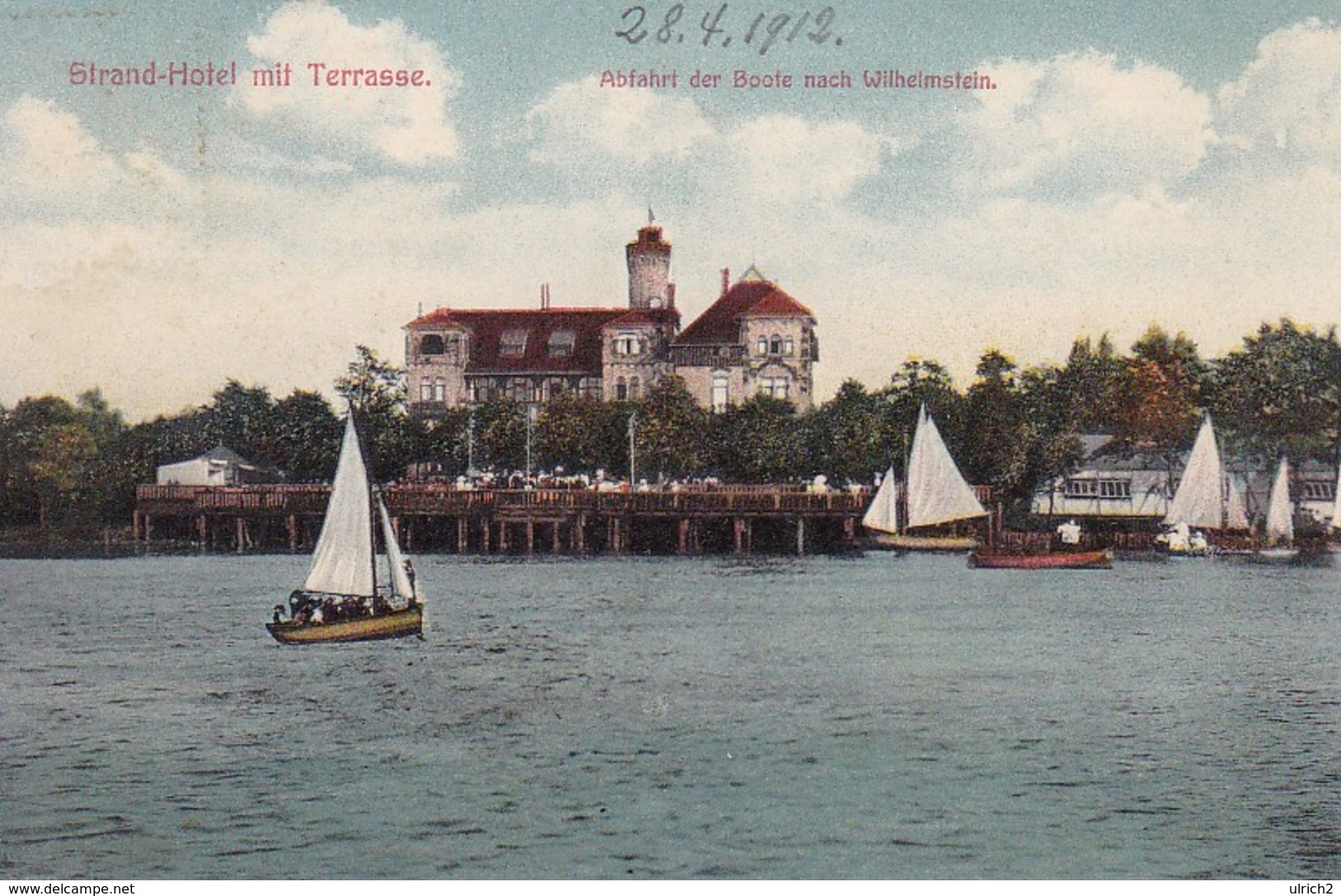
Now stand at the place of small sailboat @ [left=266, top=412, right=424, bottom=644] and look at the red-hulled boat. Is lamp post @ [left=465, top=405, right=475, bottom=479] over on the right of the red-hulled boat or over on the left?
left

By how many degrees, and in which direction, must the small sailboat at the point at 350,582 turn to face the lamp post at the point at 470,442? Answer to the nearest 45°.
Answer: approximately 90° to its left

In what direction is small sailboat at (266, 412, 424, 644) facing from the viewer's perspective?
to the viewer's right

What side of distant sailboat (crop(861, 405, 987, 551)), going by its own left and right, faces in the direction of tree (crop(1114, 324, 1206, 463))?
back

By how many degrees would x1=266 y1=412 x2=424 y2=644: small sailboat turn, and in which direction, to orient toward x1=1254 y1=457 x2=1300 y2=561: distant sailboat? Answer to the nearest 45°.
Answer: approximately 45° to its left

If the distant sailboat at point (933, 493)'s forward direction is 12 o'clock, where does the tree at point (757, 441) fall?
The tree is roughly at 1 o'clock from the distant sailboat.

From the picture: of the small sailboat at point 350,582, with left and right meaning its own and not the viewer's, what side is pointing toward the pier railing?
left

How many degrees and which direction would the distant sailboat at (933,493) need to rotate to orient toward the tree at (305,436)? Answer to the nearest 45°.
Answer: approximately 45° to its left

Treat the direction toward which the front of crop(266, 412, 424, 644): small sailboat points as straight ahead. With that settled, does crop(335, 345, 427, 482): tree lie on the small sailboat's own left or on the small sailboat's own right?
on the small sailboat's own left

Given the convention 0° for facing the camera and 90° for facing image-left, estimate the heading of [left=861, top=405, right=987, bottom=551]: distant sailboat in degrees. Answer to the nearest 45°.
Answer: approximately 90°

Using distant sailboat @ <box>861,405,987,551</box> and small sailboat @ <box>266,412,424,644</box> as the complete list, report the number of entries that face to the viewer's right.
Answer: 1

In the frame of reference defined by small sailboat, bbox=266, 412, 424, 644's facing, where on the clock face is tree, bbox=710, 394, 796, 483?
The tree is roughly at 10 o'clock from the small sailboat.

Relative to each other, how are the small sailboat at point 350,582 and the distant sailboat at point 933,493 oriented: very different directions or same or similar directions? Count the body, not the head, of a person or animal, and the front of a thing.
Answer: very different directions
